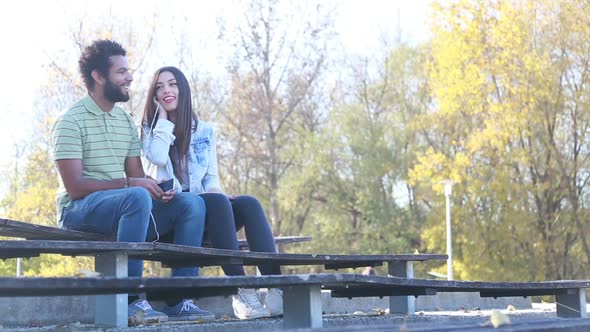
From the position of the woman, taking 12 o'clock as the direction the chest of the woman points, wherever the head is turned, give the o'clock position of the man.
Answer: The man is roughly at 3 o'clock from the woman.

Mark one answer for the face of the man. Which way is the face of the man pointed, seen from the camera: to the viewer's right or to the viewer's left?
to the viewer's right

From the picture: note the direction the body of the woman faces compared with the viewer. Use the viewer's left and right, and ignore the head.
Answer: facing the viewer and to the right of the viewer

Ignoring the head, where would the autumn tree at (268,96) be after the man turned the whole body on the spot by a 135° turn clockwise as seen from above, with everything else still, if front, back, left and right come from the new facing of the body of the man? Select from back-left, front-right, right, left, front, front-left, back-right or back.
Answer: right

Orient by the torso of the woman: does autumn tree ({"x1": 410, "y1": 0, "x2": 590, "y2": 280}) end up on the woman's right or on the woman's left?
on the woman's left

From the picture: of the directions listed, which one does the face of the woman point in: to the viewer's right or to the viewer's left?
to the viewer's left

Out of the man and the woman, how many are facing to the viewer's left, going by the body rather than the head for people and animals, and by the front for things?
0

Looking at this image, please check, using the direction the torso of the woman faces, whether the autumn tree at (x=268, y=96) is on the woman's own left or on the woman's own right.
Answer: on the woman's own left
